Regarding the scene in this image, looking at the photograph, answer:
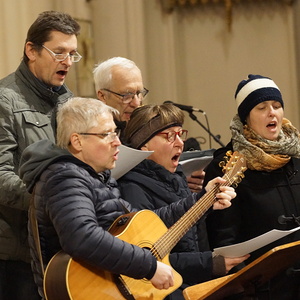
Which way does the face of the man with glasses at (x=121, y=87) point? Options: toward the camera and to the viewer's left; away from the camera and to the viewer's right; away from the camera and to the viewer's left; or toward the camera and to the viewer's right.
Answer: toward the camera and to the viewer's right

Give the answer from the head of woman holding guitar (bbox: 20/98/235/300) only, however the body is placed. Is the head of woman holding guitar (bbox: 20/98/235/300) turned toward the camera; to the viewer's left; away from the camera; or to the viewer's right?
to the viewer's right

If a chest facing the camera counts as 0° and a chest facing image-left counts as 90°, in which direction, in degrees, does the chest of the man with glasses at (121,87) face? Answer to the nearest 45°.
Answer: approximately 315°

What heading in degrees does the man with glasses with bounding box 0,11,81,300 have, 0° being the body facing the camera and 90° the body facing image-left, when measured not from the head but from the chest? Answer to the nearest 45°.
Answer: approximately 315°

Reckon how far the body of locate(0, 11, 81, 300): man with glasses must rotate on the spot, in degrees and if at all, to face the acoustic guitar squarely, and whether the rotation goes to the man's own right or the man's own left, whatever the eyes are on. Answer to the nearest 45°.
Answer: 0° — they already face it

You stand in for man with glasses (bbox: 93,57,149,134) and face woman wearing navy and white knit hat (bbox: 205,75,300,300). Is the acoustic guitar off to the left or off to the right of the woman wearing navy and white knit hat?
right

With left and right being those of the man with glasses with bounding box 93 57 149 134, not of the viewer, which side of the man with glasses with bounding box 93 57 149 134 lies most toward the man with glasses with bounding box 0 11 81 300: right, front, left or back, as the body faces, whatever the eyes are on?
right

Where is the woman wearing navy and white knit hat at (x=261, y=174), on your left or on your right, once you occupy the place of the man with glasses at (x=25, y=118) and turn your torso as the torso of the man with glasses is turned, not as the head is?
on your left

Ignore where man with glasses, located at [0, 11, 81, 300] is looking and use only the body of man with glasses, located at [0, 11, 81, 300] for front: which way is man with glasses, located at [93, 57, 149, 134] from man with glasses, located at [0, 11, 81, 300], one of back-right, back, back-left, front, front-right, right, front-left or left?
left
